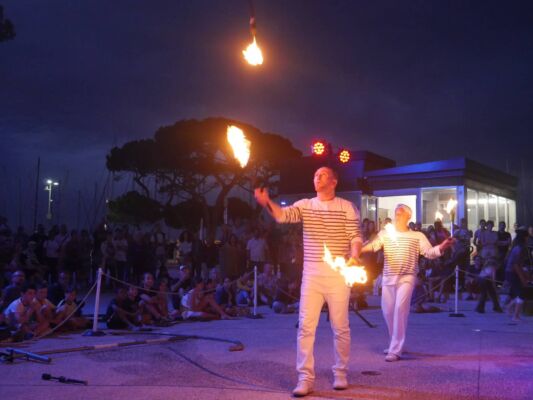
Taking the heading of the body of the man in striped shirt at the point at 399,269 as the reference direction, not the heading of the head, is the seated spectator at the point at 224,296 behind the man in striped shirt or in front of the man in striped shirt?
behind

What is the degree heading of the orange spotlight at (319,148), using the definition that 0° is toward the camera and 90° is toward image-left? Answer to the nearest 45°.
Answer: approximately 0°

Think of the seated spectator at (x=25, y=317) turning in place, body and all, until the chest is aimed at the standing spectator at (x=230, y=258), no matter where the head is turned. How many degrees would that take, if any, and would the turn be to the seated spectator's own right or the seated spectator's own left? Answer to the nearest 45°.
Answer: approximately 90° to the seated spectator's own left

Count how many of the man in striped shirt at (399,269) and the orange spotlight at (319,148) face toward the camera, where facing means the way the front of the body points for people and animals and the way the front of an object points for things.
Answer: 2

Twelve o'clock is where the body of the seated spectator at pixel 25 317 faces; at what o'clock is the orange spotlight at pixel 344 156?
The orange spotlight is roughly at 10 o'clock from the seated spectator.

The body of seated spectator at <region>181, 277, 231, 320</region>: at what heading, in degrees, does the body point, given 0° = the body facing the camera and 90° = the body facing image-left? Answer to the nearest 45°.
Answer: approximately 315°

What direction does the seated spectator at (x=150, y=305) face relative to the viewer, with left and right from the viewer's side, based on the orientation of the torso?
facing the viewer and to the right of the viewer

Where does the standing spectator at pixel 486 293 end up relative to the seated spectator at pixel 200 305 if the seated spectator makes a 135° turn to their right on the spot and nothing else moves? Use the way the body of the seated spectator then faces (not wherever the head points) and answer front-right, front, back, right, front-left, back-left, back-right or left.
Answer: back

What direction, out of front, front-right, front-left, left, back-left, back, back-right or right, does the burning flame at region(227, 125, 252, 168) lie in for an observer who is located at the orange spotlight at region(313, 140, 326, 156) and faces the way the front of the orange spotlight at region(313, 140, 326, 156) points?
front

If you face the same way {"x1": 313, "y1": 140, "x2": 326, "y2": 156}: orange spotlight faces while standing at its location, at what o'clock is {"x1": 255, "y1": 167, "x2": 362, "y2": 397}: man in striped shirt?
The man in striped shirt is roughly at 12 o'clock from the orange spotlight.

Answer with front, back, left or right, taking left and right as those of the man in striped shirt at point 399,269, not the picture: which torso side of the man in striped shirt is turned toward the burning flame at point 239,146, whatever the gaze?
front

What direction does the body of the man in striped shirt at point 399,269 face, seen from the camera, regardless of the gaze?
toward the camera

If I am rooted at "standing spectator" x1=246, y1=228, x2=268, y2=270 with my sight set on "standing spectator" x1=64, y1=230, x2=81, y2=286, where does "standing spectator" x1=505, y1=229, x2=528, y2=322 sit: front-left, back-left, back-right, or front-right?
back-left

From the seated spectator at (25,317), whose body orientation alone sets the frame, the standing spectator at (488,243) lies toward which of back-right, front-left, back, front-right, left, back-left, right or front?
front-left
